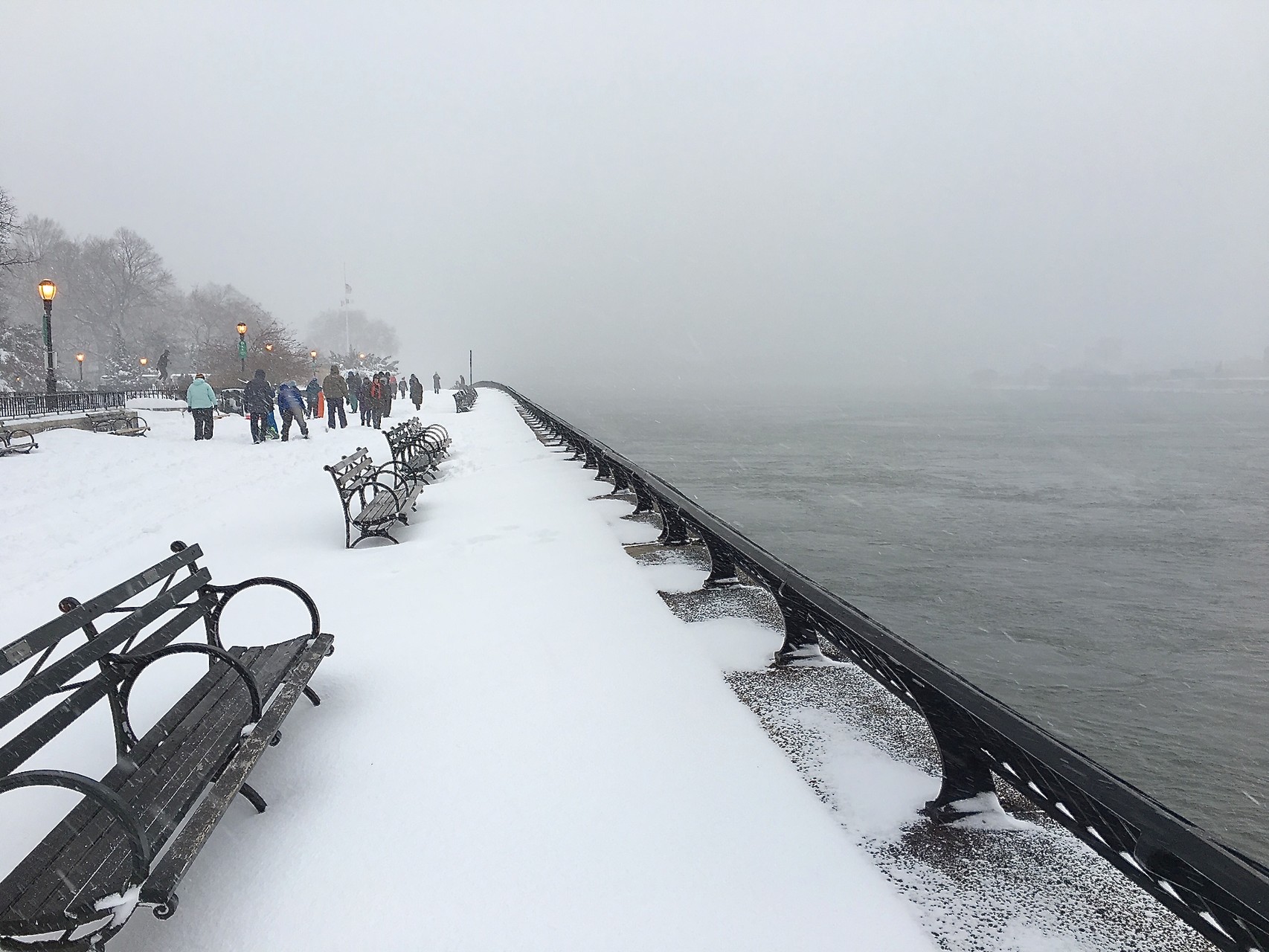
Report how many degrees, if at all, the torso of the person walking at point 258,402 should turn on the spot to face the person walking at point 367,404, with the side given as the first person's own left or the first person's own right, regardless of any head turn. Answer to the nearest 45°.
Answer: approximately 45° to the first person's own right

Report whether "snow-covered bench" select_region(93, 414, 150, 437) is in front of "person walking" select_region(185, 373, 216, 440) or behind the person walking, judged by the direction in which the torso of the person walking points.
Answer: in front

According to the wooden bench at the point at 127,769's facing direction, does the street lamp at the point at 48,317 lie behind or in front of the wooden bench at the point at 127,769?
behind

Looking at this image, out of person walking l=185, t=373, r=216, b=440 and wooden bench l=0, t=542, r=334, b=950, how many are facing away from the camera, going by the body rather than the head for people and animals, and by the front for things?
1

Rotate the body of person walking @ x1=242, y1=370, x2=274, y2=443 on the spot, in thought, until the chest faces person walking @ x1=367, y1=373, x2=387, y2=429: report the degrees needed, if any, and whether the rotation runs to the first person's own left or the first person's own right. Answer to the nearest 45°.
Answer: approximately 45° to the first person's own right

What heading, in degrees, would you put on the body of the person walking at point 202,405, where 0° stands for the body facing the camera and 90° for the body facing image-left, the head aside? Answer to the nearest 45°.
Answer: approximately 180°

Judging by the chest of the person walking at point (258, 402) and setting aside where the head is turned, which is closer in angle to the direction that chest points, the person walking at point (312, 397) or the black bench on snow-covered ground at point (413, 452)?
the person walking

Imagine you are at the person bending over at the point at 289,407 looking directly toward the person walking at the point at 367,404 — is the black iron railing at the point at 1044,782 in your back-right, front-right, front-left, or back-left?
back-right

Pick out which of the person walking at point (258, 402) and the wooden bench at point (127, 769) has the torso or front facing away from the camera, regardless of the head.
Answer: the person walking

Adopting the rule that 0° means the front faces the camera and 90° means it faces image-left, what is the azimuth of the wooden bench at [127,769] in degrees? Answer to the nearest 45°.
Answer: approximately 315°

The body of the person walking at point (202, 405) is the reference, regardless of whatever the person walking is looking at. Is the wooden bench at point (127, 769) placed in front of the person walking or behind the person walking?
behind

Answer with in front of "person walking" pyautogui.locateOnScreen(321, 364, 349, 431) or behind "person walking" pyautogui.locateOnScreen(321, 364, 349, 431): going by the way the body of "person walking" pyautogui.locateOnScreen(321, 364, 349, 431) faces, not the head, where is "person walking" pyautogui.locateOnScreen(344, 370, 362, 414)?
in front

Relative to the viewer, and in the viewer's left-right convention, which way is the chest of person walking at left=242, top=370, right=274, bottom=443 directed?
facing away from the viewer

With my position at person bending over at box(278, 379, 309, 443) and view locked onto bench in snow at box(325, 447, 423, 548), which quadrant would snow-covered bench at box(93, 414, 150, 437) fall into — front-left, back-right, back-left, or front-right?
back-right

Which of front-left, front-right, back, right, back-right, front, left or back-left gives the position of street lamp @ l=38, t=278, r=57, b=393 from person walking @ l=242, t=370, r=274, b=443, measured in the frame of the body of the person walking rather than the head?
front-left

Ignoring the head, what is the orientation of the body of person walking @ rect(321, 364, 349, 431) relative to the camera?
away from the camera
